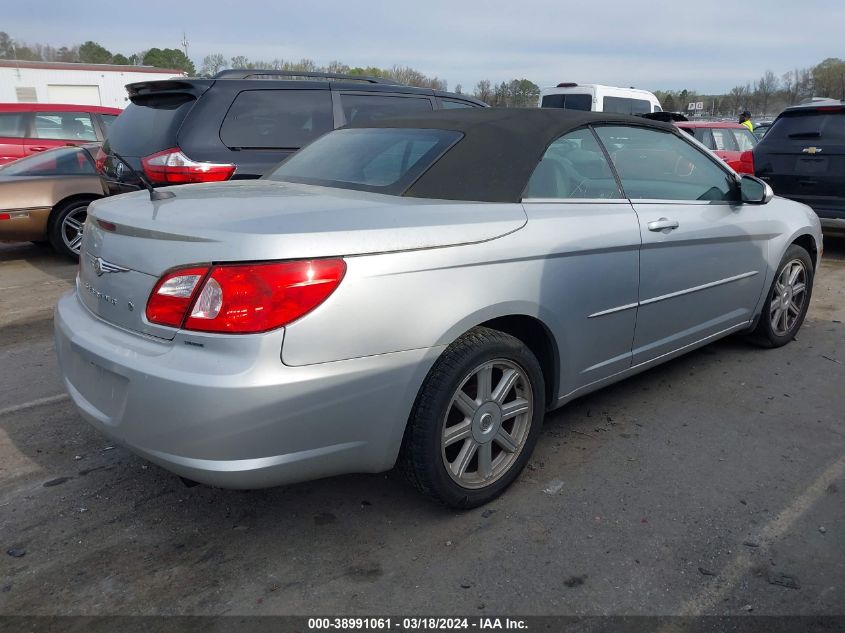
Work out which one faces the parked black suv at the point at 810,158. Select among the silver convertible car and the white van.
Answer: the silver convertible car

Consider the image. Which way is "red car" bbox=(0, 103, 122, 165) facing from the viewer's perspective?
to the viewer's right

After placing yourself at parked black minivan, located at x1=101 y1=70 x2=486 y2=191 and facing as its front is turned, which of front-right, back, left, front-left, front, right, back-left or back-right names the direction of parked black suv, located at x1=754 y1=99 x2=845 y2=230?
front-right

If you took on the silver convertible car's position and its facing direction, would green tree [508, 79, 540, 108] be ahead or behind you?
ahead

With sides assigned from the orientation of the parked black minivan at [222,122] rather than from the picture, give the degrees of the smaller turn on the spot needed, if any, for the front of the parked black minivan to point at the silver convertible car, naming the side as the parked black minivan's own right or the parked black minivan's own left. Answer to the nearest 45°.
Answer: approximately 135° to the parked black minivan's own right

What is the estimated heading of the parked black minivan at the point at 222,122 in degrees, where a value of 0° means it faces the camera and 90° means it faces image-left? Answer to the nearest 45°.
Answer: approximately 225°

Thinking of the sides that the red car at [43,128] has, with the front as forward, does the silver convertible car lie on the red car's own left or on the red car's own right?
on the red car's own right
